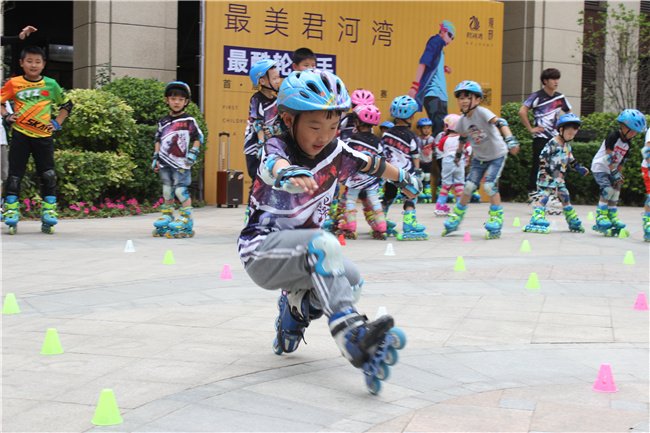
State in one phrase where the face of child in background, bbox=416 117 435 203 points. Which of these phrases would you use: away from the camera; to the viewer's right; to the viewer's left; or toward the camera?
toward the camera

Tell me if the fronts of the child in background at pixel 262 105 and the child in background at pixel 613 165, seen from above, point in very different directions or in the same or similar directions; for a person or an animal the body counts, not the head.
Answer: same or similar directions

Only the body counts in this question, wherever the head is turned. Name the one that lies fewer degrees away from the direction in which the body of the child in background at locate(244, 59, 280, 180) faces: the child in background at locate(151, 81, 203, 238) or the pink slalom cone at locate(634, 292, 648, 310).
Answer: the pink slalom cone

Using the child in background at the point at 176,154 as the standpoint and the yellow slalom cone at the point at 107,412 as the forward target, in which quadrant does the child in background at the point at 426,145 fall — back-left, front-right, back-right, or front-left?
back-left

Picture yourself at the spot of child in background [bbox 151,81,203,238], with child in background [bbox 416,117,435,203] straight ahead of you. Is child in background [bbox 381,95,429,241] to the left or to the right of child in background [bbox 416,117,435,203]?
right

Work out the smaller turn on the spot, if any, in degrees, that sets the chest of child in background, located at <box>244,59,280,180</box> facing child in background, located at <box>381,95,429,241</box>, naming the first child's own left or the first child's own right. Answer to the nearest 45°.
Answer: approximately 90° to the first child's own left

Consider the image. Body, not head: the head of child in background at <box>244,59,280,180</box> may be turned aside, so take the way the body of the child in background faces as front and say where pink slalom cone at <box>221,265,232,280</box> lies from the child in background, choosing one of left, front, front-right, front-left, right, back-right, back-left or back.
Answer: front-right

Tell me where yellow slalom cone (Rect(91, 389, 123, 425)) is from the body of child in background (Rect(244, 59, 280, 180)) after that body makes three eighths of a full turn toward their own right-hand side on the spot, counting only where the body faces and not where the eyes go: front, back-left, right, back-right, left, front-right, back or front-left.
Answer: left

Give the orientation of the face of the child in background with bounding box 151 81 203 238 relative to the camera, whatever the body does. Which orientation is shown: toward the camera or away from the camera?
toward the camera

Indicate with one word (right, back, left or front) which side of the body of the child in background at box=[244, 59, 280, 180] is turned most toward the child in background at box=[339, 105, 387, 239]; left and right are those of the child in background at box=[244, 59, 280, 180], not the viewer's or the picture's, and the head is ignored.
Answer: front

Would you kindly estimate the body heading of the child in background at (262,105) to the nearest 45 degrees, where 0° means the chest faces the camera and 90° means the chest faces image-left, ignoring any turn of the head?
approximately 315°

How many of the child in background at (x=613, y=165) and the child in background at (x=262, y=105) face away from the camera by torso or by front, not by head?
0

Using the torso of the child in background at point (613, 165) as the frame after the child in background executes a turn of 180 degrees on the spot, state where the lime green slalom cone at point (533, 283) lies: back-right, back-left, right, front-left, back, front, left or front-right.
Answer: back-left

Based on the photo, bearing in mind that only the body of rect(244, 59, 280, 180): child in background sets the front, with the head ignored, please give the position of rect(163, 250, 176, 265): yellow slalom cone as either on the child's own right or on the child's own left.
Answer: on the child's own right

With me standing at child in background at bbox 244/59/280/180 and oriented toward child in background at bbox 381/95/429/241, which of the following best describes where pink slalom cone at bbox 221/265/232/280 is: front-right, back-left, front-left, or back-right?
back-right
